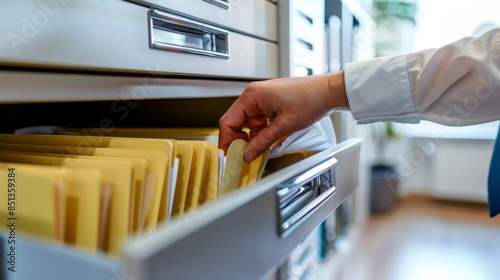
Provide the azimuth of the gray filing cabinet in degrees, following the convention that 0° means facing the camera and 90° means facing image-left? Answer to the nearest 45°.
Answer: approximately 315°

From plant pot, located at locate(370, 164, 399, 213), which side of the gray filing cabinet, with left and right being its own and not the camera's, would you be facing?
left
